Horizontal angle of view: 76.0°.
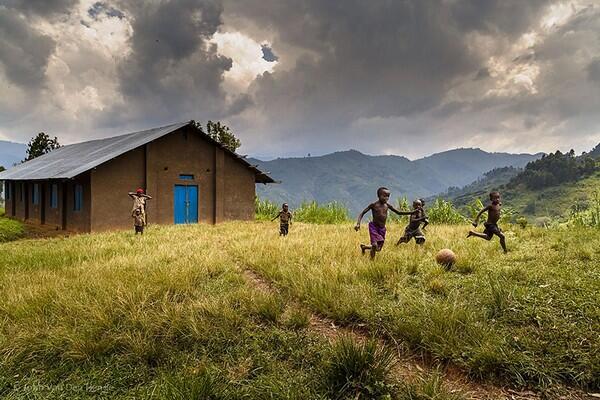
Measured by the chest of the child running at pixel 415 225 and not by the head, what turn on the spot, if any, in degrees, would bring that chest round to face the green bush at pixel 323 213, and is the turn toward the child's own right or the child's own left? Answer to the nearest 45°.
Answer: approximately 135° to the child's own left

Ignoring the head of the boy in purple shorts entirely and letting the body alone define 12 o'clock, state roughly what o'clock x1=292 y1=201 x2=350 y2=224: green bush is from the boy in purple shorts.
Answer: The green bush is roughly at 7 o'clock from the boy in purple shorts.

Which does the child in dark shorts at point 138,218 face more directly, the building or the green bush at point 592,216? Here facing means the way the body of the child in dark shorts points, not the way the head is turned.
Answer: the green bush

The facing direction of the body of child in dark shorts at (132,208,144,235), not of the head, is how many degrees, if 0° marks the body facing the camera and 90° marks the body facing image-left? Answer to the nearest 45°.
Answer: approximately 0°

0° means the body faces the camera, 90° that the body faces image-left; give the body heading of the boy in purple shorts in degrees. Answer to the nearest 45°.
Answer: approximately 315°
